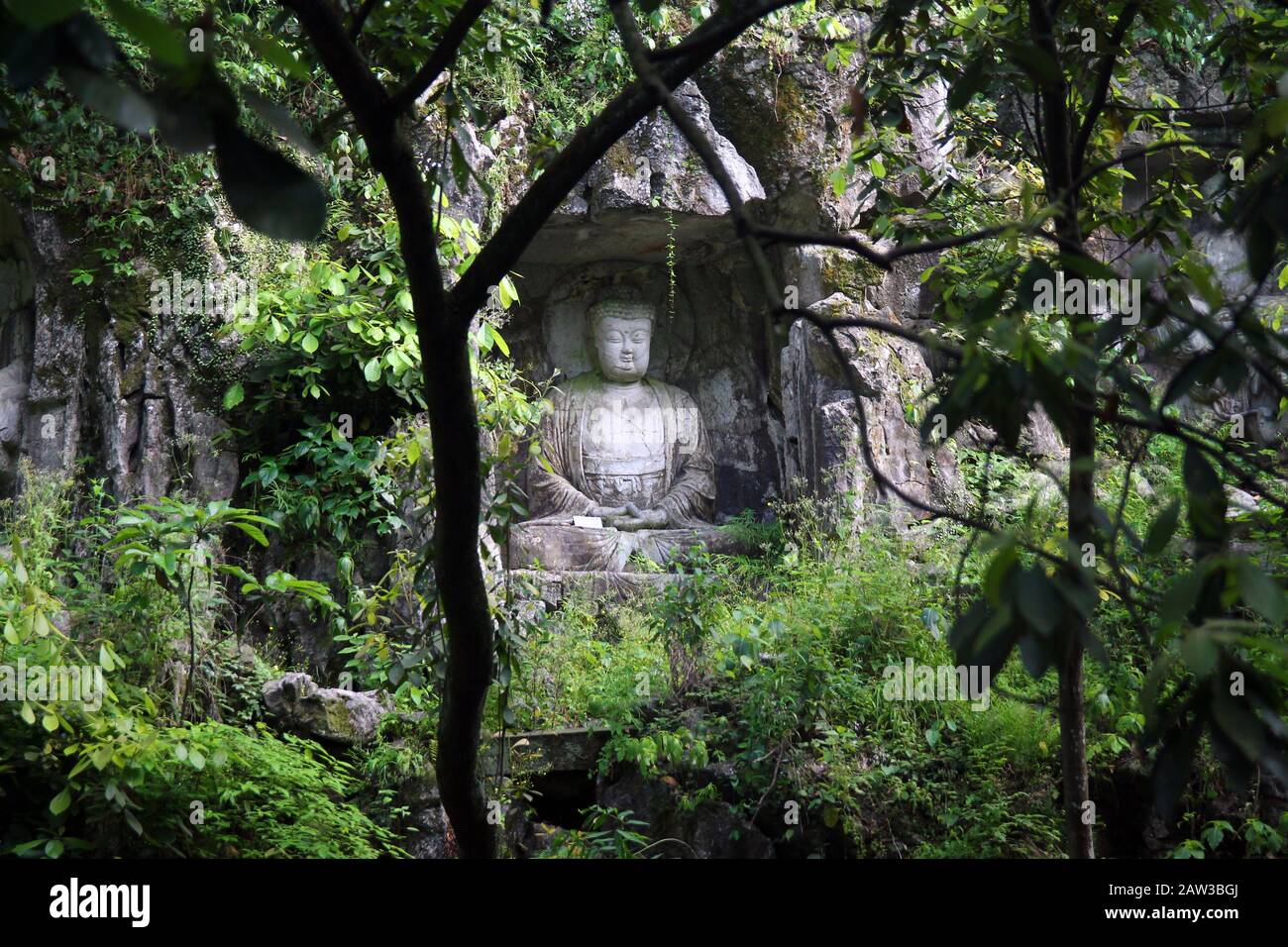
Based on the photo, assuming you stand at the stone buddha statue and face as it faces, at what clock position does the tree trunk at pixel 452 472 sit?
The tree trunk is roughly at 12 o'clock from the stone buddha statue.

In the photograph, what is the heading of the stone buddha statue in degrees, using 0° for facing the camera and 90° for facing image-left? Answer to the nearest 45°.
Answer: approximately 0°

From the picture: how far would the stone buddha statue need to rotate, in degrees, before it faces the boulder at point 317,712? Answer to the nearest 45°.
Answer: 0° — it already faces it

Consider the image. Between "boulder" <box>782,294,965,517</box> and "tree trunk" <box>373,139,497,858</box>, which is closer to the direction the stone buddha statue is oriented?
the tree trunk

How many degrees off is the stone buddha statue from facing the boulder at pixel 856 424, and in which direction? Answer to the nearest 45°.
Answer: approximately 45° to its left
